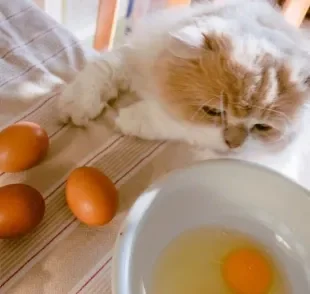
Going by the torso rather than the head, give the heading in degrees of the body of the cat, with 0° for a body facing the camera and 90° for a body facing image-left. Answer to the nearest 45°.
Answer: approximately 0°
